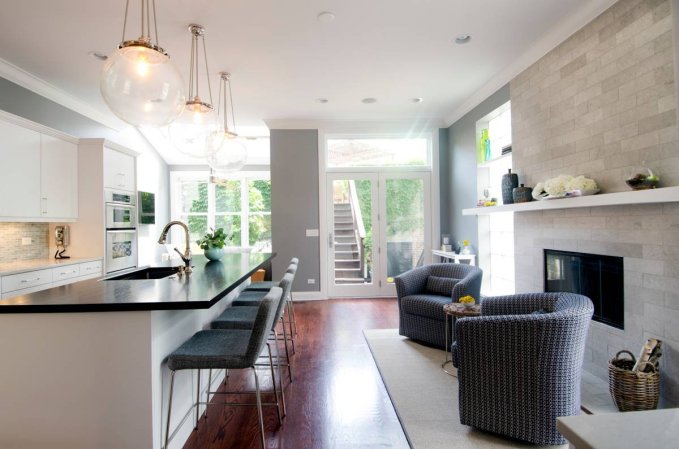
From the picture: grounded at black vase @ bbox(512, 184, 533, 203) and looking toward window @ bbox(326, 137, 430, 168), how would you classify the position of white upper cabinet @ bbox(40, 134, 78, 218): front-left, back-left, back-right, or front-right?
front-left

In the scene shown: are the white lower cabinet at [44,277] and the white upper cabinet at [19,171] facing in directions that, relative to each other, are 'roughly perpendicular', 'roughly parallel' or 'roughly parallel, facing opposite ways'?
roughly parallel

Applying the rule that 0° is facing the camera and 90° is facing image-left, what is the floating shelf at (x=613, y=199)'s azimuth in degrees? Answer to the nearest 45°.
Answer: approximately 45°

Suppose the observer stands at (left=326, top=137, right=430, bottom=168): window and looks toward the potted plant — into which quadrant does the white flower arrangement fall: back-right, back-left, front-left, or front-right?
front-left

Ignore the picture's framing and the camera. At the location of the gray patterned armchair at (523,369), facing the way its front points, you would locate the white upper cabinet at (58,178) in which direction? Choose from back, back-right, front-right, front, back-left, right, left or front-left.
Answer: front-left

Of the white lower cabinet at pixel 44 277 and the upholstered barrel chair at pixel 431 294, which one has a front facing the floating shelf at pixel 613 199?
the white lower cabinet

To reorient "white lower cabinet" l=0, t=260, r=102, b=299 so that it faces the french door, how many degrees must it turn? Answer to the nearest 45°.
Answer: approximately 45° to its left

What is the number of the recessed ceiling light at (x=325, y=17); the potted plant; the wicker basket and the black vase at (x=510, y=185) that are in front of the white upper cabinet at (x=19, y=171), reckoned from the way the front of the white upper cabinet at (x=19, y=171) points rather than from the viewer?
4

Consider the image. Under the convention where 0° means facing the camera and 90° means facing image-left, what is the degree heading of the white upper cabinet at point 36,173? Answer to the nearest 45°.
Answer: approximately 315°

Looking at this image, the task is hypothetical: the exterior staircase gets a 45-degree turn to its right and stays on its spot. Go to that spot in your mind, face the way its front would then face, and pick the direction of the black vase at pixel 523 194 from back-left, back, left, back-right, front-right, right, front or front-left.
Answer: left

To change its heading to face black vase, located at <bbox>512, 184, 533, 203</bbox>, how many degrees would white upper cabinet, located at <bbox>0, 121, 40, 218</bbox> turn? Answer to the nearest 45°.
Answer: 0° — it already faces it

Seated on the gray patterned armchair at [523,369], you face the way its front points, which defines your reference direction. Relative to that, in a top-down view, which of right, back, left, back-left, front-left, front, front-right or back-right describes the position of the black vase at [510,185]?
front-right

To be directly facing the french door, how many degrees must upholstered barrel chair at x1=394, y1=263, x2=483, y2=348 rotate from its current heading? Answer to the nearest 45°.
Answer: approximately 135° to its right

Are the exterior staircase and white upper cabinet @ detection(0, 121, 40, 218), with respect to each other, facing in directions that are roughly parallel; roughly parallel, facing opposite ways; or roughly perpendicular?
roughly perpendicular

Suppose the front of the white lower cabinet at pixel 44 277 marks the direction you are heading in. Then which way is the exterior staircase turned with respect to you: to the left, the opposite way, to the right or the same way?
to the right

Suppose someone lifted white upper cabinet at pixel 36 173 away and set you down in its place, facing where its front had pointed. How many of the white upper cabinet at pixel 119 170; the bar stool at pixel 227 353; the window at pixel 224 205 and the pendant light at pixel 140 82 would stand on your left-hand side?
2

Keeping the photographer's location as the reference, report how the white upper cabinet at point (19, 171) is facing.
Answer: facing the viewer and to the right of the viewer

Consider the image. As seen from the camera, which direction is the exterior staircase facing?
toward the camera
